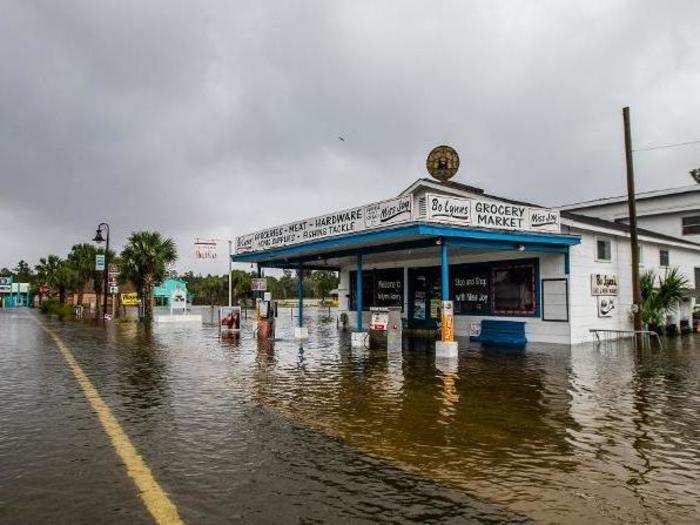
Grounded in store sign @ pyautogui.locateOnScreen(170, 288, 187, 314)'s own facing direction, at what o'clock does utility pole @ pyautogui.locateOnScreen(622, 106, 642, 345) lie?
The utility pole is roughly at 11 o'clock from the store sign.

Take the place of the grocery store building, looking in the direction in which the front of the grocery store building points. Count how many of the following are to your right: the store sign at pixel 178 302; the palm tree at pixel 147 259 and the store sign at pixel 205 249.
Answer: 3

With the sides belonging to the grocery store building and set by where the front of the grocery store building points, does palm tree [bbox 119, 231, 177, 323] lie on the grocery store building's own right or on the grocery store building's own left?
on the grocery store building's own right

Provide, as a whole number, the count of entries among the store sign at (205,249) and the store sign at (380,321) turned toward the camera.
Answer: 2

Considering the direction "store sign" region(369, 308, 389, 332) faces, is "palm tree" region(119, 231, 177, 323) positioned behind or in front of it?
behind

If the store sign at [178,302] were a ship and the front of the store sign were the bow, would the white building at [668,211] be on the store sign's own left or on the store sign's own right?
on the store sign's own left

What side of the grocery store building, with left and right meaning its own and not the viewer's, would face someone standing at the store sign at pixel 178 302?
right

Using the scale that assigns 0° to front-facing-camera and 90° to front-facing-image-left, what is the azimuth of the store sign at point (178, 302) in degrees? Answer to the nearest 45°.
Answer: approximately 0°

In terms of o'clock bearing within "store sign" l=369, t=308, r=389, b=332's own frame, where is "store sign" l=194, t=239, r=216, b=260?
"store sign" l=194, t=239, r=216, b=260 is roughly at 5 o'clock from "store sign" l=369, t=308, r=389, b=332.

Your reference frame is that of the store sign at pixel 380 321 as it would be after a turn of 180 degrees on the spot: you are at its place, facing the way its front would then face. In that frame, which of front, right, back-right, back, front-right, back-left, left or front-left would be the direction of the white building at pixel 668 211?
front-right

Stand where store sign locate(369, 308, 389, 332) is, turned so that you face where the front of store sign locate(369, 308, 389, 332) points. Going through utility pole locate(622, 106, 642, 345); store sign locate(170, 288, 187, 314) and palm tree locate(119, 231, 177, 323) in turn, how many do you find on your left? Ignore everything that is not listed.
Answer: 1

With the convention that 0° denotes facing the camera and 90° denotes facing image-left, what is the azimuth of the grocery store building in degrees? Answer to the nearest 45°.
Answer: approximately 45°
